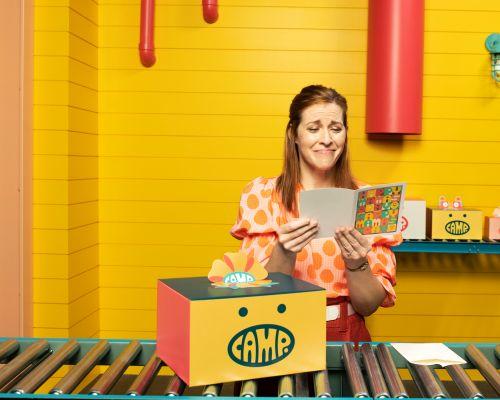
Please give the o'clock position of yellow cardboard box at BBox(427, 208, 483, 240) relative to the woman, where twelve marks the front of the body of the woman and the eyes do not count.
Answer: The yellow cardboard box is roughly at 7 o'clock from the woman.

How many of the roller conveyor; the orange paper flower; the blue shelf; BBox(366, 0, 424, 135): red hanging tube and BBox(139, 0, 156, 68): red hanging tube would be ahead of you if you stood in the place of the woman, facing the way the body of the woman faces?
2

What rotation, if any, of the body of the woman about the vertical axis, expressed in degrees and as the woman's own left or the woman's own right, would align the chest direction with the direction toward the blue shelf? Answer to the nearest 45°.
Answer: approximately 135° to the woman's own left

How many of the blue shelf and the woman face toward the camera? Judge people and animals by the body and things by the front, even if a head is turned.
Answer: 2

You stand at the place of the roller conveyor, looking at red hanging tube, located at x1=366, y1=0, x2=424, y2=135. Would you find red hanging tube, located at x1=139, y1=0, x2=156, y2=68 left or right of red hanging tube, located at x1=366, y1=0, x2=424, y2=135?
left

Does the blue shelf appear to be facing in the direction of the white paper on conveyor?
yes

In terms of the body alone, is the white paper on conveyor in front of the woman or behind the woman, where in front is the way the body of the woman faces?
in front

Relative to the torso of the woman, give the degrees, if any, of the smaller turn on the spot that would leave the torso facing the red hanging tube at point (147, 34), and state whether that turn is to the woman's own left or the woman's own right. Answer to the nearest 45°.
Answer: approximately 135° to the woman's own right

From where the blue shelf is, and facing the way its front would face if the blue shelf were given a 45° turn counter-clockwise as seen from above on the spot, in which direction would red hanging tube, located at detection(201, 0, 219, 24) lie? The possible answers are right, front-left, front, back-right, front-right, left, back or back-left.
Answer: right

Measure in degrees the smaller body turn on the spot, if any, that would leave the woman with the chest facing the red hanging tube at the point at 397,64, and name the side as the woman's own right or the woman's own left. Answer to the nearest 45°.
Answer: approximately 180°

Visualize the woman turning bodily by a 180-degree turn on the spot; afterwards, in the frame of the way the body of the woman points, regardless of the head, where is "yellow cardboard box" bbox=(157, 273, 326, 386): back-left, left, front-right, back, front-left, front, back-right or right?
back

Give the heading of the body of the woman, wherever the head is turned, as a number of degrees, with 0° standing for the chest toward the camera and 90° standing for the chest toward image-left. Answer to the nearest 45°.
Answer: approximately 0°

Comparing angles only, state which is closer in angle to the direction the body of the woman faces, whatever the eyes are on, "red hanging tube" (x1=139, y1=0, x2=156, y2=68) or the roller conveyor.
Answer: the roller conveyor
